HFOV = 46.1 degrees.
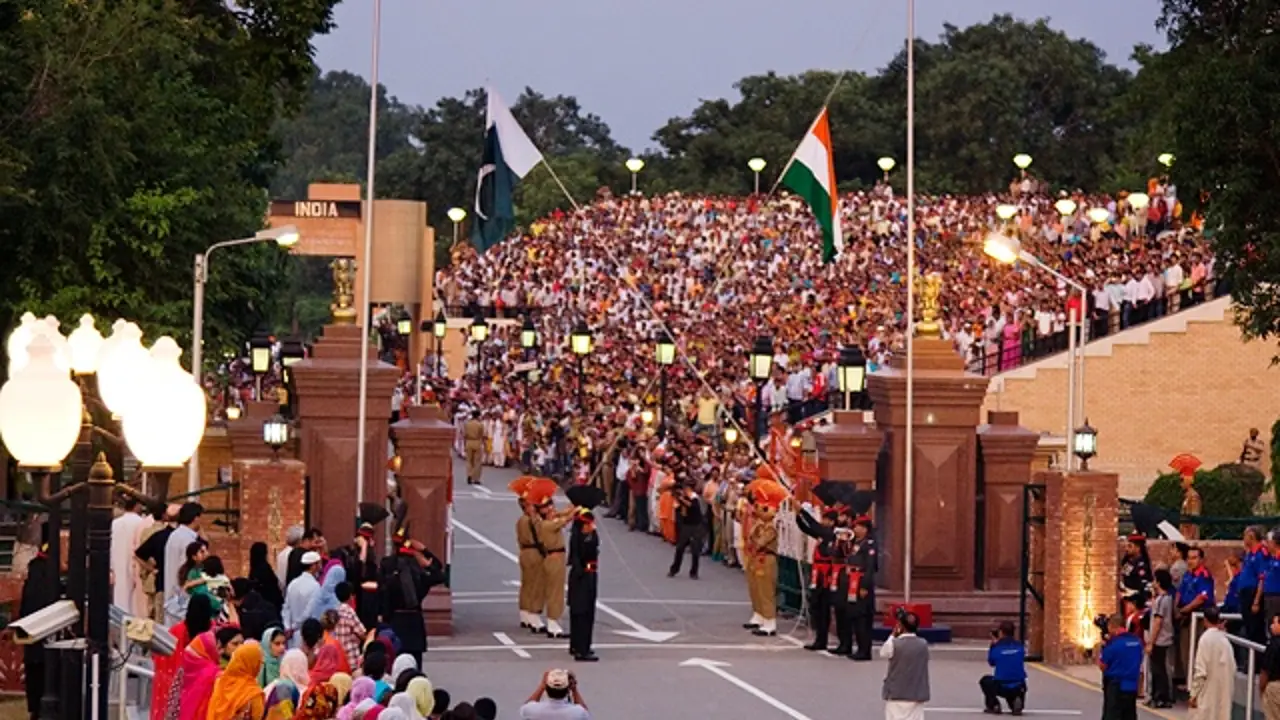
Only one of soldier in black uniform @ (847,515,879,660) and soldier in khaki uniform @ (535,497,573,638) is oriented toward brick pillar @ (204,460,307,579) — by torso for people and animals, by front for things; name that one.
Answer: the soldier in black uniform

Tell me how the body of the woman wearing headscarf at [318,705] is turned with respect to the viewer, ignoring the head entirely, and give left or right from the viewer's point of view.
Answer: facing away from the viewer and to the right of the viewer

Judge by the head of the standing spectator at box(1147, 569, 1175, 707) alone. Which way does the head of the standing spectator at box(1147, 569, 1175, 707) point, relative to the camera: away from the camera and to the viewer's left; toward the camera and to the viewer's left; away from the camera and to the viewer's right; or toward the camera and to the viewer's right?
away from the camera and to the viewer's left

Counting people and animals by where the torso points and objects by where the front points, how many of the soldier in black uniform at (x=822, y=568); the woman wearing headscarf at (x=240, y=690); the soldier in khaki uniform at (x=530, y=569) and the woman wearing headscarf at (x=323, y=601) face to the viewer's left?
1

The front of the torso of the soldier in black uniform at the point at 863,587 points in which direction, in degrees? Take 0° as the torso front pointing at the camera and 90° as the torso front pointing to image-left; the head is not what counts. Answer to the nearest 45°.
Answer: approximately 90°

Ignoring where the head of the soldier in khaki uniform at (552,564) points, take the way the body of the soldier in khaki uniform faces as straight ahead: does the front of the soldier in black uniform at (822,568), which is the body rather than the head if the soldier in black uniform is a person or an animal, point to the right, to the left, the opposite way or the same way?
the opposite way

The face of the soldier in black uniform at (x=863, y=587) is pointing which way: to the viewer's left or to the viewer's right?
to the viewer's left

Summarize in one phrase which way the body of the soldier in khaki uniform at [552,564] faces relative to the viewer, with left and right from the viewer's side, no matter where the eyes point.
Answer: facing to the right of the viewer

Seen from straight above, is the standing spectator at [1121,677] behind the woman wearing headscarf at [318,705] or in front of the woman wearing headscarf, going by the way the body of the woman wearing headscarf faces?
in front

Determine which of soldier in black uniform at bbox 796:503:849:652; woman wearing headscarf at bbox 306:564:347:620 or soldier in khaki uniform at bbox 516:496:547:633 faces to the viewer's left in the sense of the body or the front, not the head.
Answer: the soldier in black uniform

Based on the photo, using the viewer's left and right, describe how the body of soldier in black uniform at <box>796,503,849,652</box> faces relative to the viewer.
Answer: facing to the left of the viewer

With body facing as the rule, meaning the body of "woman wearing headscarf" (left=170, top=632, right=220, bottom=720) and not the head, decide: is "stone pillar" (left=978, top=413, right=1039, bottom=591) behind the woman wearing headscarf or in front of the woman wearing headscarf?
in front

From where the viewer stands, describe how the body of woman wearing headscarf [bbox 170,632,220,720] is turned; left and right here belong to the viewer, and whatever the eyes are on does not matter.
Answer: facing away from the viewer and to the right of the viewer

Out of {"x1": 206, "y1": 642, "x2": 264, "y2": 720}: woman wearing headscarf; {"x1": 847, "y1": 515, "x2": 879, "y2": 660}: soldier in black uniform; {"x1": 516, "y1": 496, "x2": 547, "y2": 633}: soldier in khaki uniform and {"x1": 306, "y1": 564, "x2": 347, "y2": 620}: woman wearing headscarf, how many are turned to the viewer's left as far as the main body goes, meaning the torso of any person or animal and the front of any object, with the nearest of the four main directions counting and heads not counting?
1
